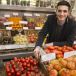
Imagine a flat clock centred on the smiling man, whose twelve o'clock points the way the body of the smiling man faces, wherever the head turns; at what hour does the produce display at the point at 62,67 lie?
The produce display is roughly at 12 o'clock from the smiling man.

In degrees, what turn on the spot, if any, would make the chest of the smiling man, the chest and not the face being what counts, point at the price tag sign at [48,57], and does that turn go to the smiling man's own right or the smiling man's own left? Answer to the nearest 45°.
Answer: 0° — they already face it

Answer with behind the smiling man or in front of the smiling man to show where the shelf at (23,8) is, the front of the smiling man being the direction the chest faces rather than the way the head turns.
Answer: behind

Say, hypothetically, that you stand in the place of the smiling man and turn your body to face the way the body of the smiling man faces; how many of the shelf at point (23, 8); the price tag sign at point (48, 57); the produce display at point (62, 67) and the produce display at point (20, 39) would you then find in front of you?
2

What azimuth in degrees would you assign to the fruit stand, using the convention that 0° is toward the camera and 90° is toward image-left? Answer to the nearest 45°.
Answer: approximately 0°

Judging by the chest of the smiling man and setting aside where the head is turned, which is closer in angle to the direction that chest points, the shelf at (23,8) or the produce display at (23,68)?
the produce display

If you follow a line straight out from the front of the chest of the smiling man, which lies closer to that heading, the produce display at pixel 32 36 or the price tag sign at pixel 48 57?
the price tag sign
